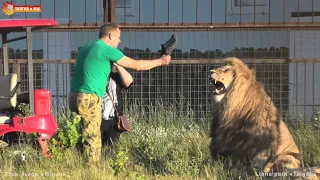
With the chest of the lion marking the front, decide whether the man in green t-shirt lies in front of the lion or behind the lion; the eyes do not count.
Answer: in front

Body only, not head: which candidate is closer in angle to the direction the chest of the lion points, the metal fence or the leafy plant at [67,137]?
the leafy plant

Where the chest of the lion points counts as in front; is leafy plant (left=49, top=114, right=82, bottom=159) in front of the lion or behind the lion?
in front

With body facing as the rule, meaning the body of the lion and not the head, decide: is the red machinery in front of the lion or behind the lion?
in front

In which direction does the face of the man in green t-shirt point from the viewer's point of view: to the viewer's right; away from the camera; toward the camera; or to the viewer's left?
to the viewer's right

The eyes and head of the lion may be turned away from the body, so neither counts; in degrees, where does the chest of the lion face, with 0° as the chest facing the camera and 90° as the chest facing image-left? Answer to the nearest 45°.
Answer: approximately 90°
